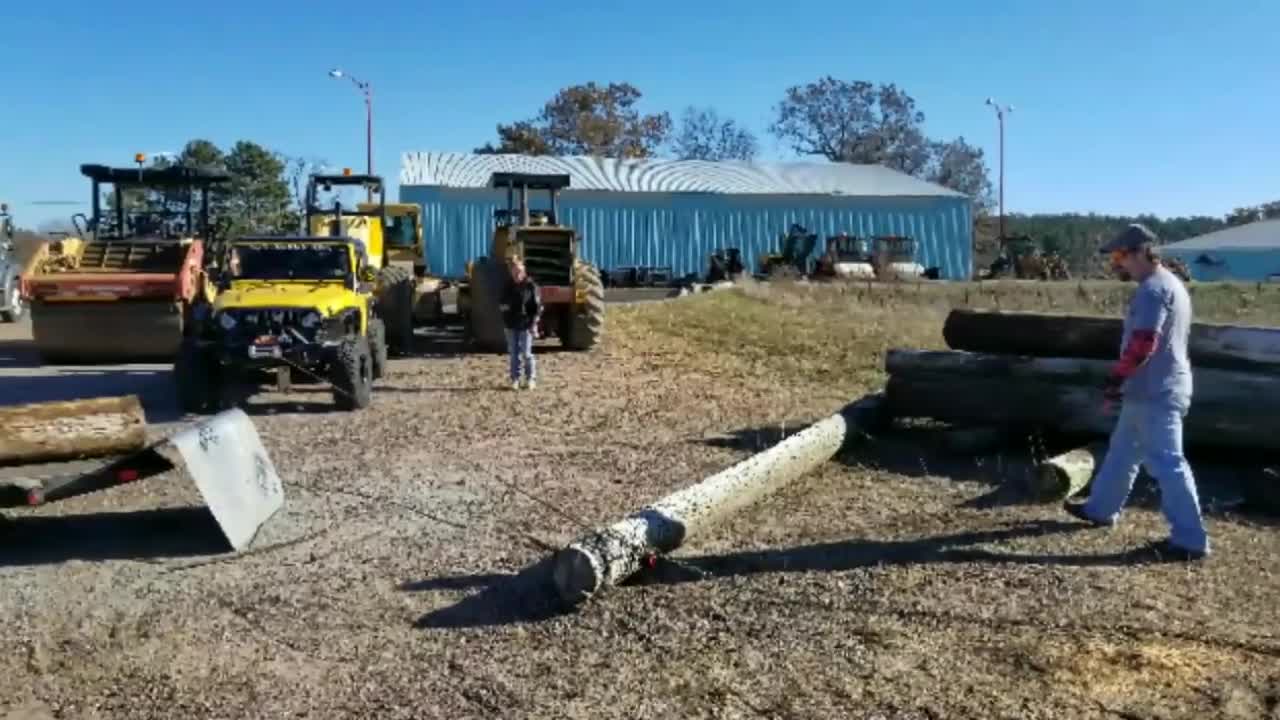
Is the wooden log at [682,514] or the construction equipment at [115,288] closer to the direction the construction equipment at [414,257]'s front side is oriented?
the wooden log

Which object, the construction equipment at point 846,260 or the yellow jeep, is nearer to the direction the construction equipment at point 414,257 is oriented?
the yellow jeep

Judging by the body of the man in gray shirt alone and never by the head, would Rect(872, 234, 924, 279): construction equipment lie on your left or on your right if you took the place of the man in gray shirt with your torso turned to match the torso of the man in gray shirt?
on your right

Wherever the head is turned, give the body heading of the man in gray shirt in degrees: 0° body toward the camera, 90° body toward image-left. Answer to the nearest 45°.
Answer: approximately 90°

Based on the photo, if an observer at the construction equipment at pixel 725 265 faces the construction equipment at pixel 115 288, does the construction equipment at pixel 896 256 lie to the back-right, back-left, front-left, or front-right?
back-left

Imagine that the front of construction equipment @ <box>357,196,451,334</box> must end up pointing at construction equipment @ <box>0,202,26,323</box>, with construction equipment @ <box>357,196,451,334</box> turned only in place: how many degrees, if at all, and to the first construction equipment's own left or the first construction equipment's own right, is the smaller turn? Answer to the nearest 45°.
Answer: approximately 135° to the first construction equipment's own right

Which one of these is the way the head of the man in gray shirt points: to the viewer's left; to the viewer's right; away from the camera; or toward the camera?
to the viewer's left

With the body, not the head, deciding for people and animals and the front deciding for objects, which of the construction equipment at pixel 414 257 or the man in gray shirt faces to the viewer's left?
the man in gray shirt

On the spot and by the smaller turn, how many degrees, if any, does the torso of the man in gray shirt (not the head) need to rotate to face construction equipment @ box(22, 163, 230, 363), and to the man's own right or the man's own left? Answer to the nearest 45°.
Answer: approximately 45° to the man's own right

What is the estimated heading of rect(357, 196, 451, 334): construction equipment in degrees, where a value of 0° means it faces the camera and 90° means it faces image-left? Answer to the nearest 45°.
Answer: approximately 0°

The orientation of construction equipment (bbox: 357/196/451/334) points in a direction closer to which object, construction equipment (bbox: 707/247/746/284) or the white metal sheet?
the white metal sheet

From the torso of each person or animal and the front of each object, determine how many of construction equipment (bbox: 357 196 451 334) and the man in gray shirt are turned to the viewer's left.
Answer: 1
